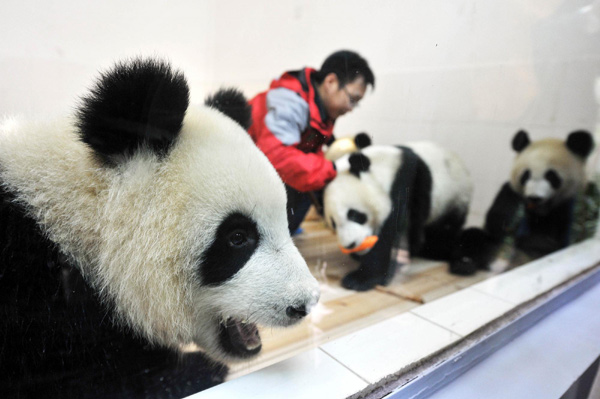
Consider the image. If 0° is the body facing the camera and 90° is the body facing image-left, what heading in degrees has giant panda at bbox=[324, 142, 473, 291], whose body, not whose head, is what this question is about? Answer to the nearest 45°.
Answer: approximately 45°

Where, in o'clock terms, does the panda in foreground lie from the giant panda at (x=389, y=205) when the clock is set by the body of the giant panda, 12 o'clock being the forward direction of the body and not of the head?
The panda in foreground is roughly at 11 o'clock from the giant panda.

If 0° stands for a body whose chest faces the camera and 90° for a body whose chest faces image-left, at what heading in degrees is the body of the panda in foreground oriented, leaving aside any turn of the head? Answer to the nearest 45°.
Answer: approximately 270°

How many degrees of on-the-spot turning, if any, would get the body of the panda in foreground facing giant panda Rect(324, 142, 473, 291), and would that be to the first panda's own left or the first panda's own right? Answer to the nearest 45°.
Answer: approximately 45° to the first panda's own left

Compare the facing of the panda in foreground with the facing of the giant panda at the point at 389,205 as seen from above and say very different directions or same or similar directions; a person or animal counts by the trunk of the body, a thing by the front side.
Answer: very different directions

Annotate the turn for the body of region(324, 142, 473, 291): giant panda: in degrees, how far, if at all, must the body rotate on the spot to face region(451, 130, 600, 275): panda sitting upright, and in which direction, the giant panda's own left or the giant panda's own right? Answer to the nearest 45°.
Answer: approximately 180°

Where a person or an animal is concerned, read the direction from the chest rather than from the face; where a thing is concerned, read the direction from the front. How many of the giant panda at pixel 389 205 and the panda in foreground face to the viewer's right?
1
